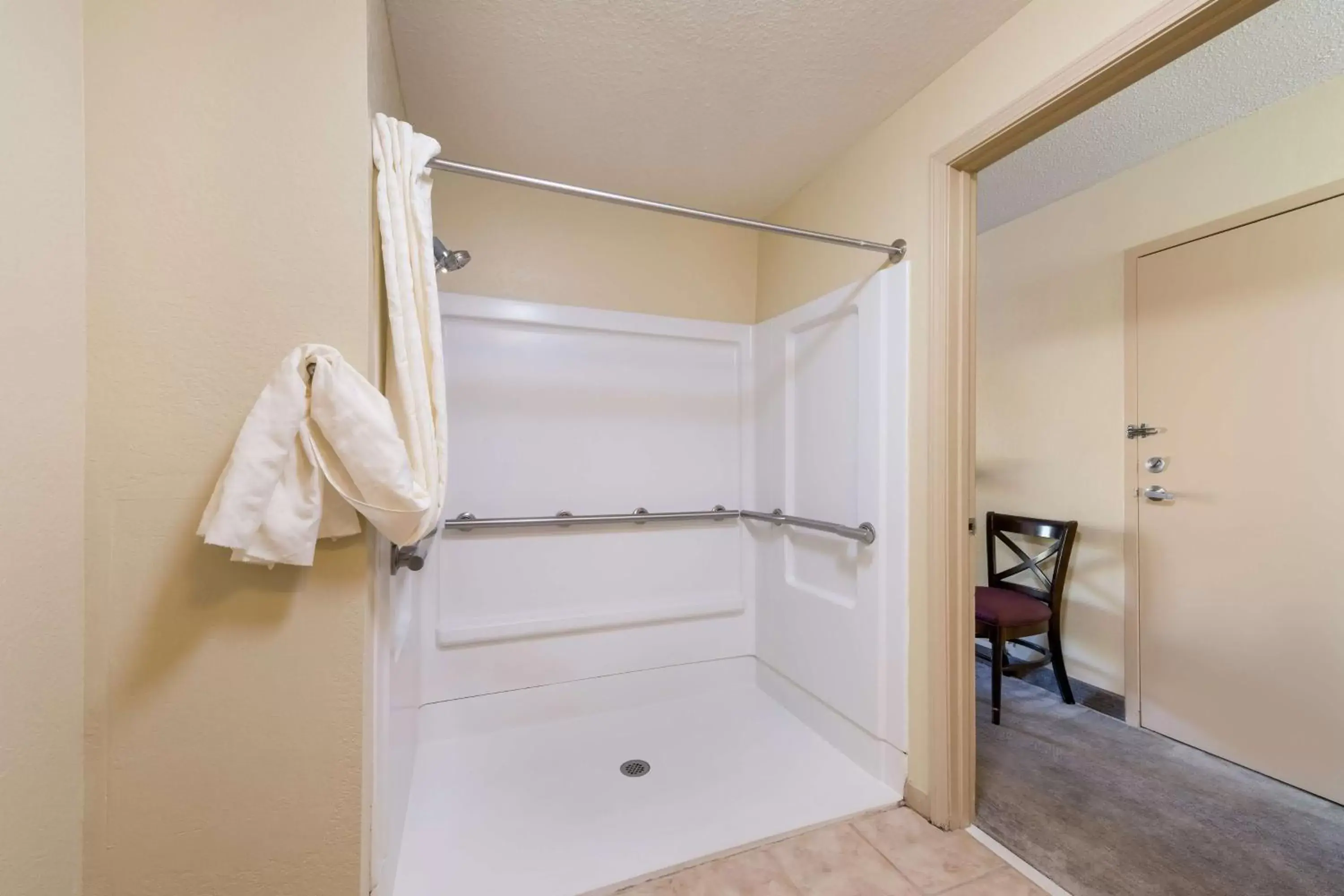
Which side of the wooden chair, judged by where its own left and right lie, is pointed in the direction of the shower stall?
front

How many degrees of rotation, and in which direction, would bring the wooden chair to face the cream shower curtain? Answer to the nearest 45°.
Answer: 0° — it already faces it

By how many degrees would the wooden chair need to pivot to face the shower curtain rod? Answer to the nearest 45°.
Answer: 0° — it already faces it

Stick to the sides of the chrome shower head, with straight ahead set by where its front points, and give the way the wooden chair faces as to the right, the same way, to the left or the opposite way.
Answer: the opposite way

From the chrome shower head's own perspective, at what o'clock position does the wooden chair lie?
The wooden chair is roughly at 12 o'clock from the chrome shower head.

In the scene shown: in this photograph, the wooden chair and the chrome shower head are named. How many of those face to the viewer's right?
1

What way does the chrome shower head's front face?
to the viewer's right
